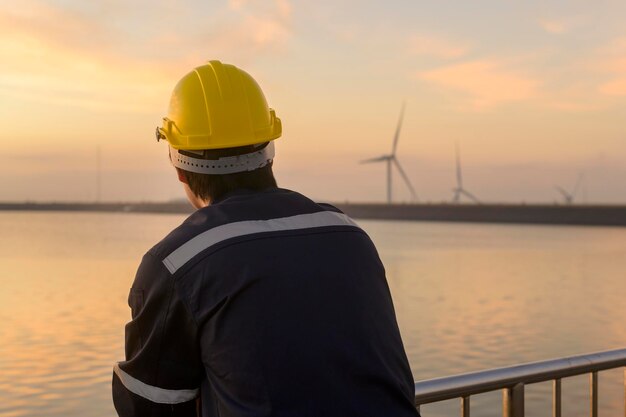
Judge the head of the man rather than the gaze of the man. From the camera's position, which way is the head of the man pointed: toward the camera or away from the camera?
away from the camera

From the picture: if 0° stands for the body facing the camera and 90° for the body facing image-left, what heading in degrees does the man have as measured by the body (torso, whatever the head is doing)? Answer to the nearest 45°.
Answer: approximately 135°
